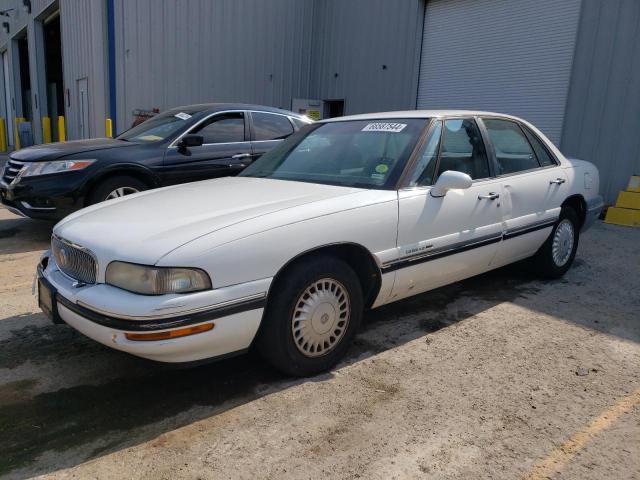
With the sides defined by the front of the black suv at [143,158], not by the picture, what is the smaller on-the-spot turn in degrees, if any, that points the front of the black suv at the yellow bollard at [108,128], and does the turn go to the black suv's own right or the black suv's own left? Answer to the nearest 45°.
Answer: approximately 135° to the black suv's own right

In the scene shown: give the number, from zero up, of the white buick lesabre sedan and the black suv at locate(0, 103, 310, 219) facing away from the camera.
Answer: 0

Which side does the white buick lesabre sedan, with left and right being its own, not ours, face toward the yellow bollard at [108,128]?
right

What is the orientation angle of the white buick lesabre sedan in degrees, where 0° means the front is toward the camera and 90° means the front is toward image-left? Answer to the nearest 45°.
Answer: approximately 45°

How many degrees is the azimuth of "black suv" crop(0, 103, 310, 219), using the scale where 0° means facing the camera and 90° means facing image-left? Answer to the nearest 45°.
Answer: approximately 45°

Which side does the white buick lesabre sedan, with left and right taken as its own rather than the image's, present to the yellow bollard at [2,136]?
right
